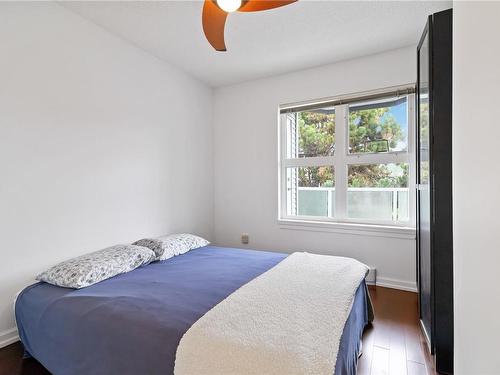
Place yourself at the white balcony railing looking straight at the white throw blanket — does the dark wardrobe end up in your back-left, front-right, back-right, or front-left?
front-left

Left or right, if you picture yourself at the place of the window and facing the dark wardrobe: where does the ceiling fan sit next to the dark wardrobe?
right

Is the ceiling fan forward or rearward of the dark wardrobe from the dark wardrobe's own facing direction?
forward

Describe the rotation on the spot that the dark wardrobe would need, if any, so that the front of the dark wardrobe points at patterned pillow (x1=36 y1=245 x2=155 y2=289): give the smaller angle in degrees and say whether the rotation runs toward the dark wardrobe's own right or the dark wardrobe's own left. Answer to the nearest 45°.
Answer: approximately 45° to the dark wardrobe's own left

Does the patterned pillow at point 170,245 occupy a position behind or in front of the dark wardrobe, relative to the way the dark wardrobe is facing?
in front

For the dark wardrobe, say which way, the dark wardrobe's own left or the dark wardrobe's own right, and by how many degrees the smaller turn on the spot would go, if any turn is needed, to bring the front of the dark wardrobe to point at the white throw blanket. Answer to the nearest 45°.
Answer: approximately 45° to the dark wardrobe's own left

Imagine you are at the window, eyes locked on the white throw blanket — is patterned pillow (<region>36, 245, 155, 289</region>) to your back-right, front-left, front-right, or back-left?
front-right

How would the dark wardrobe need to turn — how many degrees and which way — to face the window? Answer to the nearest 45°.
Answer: approximately 45° to its right

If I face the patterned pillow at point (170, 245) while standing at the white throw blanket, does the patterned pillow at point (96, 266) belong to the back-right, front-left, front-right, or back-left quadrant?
front-left

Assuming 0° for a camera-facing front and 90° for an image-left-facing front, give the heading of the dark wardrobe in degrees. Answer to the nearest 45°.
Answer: approximately 90°

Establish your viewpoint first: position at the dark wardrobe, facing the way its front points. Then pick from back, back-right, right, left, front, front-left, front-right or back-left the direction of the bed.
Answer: front-left

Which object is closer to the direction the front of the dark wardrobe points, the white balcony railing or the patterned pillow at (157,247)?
the patterned pillow
